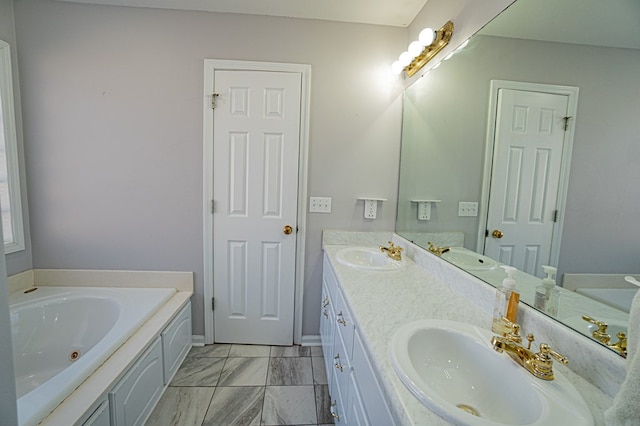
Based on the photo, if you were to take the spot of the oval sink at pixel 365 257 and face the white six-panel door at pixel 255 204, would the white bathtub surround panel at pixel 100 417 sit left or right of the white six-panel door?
left

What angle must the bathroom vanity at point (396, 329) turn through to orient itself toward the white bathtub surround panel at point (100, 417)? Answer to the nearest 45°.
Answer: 0° — it already faces it

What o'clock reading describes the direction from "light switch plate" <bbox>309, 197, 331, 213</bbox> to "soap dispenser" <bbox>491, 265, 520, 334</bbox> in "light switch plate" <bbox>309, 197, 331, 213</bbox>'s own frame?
The soap dispenser is roughly at 11 o'clock from the light switch plate.

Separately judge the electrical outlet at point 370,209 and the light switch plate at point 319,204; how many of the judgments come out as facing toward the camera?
2

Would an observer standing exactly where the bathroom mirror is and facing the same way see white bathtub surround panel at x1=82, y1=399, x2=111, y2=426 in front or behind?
in front

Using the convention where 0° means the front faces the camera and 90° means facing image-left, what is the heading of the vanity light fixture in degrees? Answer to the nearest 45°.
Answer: approximately 45°
